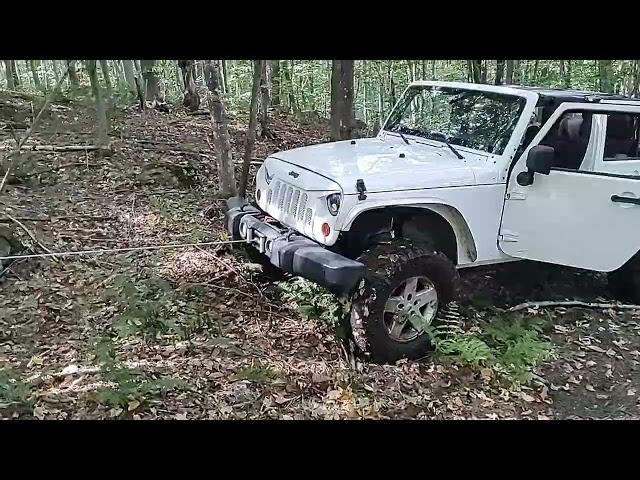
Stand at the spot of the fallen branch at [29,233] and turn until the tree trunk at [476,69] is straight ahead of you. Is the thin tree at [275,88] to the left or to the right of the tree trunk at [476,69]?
left

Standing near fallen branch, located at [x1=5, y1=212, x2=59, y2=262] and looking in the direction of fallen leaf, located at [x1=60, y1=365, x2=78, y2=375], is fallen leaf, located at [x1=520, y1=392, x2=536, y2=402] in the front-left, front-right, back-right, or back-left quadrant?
front-left

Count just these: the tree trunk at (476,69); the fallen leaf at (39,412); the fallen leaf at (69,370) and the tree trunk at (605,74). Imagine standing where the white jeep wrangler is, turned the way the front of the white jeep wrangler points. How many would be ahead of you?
2

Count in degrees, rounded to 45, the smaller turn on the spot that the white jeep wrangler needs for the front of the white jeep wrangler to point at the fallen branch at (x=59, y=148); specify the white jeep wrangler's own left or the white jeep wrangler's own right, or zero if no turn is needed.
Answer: approximately 90° to the white jeep wrangler's own right

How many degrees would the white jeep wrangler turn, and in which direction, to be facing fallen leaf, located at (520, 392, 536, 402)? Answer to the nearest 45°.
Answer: approximately 90° to its left

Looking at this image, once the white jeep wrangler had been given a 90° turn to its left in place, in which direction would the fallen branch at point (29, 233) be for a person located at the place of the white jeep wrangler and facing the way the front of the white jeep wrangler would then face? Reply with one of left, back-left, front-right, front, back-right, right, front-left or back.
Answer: back-right

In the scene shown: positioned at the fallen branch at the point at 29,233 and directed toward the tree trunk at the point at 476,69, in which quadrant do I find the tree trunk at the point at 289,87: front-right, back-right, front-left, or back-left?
front-left

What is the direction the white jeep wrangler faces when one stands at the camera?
facing the viewer and to the left of the viewer

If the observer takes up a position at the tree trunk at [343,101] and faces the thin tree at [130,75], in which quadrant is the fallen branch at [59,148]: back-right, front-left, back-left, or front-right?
front-left

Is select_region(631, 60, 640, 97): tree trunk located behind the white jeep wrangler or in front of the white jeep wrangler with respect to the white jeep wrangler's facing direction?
behind

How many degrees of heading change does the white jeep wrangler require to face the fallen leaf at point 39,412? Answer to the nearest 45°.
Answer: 0° — it already faces it

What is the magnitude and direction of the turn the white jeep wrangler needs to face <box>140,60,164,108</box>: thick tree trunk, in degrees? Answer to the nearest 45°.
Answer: approximately 90° to its right

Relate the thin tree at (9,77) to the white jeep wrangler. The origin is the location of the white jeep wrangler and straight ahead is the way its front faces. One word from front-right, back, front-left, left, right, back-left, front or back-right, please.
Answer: right

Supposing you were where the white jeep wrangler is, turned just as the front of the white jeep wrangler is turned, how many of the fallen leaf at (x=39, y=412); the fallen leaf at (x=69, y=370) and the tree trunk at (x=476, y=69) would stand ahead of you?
2

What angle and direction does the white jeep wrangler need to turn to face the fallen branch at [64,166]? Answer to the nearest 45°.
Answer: approximately 90° to its right

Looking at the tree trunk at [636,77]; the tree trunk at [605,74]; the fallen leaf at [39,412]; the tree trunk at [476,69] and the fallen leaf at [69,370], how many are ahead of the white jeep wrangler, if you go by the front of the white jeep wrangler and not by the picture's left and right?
2
